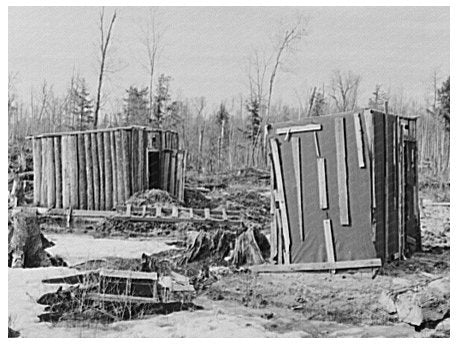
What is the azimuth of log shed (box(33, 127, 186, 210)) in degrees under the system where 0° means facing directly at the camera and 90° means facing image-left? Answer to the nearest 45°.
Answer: approximately 315°
